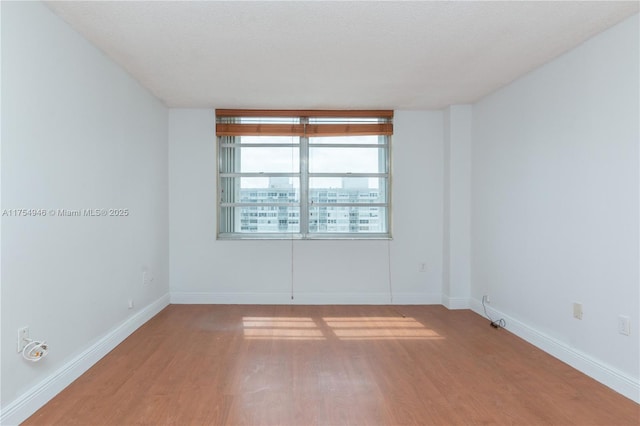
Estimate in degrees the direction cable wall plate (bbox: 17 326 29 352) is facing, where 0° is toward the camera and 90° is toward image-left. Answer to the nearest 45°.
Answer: approximately 315°

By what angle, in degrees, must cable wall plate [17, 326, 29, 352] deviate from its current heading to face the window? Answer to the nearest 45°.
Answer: approximately 45° to its left

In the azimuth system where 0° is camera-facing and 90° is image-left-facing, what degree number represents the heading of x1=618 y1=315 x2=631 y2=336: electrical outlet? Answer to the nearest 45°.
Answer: approximately 45°

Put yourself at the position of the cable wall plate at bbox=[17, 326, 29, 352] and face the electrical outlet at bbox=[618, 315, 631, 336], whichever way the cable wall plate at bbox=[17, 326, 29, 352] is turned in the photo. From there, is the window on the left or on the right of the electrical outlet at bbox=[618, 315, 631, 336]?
left

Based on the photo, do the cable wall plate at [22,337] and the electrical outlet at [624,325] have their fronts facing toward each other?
yes

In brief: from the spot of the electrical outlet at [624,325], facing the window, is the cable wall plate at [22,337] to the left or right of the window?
left

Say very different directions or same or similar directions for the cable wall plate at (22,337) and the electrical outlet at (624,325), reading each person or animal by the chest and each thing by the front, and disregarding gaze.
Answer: very different directions

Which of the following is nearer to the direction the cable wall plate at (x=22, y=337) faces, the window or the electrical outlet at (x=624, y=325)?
the electrical outlet

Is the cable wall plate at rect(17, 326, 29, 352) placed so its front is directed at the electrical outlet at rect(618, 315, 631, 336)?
yes

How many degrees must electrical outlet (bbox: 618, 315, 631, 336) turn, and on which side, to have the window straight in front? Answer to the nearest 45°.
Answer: approximately 45° to its right
